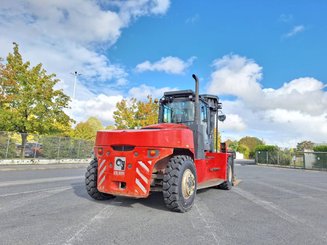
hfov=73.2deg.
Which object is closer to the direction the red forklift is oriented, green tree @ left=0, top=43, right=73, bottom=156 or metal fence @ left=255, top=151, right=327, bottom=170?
the metal fence

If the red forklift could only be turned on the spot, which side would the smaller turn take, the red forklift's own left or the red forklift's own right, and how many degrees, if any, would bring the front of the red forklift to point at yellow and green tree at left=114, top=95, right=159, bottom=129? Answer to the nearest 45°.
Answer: approximately 45° to the red forklift's own left

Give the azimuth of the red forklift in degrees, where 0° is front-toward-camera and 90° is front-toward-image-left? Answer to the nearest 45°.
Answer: approximately 225°

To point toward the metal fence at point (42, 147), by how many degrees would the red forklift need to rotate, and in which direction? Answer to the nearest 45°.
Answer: approximately 90° to its left

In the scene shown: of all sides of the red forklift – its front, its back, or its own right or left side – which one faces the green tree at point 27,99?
left

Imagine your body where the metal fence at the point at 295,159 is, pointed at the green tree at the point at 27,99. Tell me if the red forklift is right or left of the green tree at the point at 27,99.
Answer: left
